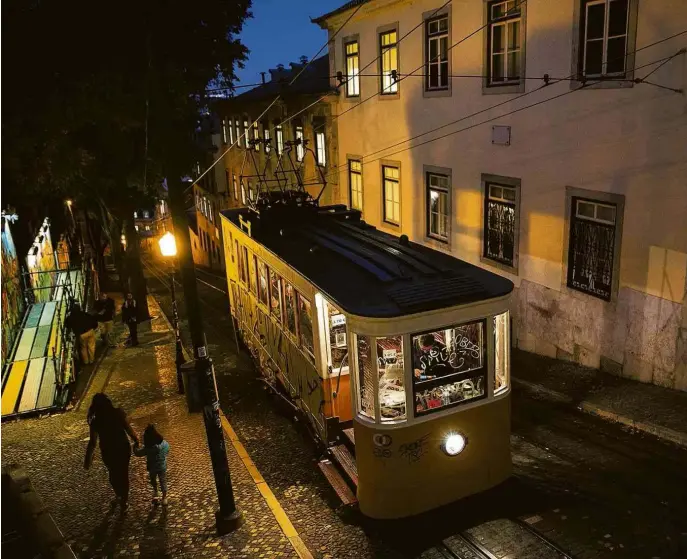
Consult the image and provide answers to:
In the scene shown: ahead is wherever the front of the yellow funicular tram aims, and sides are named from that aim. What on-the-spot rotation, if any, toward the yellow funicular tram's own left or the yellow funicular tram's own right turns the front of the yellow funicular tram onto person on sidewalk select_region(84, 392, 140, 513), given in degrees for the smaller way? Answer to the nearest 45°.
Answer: approximately 135° to the yellow funicular tram's own right

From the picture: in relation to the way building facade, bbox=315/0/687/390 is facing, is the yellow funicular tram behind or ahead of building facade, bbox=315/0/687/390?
ahead

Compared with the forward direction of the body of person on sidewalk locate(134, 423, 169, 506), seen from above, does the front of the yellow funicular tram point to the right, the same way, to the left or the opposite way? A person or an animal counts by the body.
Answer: the opposite way

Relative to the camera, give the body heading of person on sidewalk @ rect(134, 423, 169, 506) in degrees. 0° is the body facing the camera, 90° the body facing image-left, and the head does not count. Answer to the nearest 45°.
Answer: approximately 180°

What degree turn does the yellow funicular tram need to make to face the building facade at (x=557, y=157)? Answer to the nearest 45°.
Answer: approximately 90° to its left

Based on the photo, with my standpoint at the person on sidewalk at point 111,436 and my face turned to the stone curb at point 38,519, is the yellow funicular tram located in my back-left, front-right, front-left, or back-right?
back-left

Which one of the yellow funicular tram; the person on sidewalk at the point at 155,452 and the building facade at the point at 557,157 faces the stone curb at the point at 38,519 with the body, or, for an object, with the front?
the building facade

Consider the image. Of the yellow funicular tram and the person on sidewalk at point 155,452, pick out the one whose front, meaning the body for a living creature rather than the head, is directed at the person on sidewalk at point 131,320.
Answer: the person on sidewalk at point 155,452

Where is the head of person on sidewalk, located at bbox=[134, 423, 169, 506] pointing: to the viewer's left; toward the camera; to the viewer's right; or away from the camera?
away from the camera

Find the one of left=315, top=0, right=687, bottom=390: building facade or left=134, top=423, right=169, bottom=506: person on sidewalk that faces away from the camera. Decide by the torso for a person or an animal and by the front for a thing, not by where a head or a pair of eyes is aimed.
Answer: the person on sidewalk

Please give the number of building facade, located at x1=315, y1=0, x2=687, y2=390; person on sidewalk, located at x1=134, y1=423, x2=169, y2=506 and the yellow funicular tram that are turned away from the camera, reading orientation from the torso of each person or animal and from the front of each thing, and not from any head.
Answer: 1

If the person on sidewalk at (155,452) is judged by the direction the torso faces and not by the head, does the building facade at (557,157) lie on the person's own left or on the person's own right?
on the person's own right

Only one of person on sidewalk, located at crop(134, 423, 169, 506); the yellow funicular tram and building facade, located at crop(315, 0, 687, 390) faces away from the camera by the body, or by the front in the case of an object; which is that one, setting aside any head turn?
the person on sidewalk

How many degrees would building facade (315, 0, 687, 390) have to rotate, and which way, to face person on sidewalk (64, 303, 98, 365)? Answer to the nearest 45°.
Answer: approximately 45° to its right

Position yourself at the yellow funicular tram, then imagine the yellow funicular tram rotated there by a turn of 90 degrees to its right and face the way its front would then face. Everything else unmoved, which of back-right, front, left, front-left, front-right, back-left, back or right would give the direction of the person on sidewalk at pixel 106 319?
right

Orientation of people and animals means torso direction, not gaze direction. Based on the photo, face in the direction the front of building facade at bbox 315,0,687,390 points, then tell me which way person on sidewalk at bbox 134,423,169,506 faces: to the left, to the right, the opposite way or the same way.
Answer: to the right

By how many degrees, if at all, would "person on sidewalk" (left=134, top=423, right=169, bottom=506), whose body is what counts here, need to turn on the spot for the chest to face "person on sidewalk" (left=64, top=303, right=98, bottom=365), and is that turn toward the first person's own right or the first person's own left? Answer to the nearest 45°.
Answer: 0° — they already face them

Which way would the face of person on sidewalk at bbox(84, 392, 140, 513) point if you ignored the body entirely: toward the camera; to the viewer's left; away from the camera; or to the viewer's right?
away from the camera

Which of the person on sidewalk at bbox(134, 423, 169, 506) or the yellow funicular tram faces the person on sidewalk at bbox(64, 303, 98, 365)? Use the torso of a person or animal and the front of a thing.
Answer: the person on sidewalk at bbox(134, 423, 169, 506)
